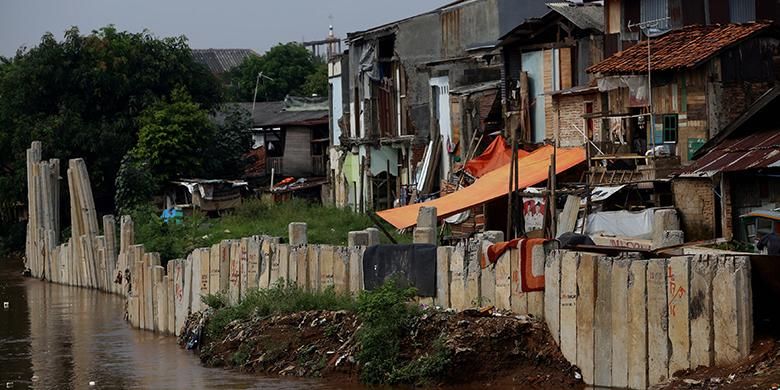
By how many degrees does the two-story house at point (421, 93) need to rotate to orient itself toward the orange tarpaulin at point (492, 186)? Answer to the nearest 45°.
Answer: approximately 45° to its left

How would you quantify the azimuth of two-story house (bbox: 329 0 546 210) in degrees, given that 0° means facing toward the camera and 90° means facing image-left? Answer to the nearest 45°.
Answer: approximately 45°

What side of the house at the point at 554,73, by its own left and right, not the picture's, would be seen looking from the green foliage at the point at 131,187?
right

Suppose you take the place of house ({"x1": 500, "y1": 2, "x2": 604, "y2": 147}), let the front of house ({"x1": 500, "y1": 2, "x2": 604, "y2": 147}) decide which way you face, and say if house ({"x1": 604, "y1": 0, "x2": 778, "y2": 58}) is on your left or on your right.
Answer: on your left

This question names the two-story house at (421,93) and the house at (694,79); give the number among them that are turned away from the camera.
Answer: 0

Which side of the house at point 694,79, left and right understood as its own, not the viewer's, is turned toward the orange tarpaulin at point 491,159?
right

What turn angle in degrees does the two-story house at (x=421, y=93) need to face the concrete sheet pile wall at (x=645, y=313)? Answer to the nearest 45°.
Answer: approximately 45° to its left
